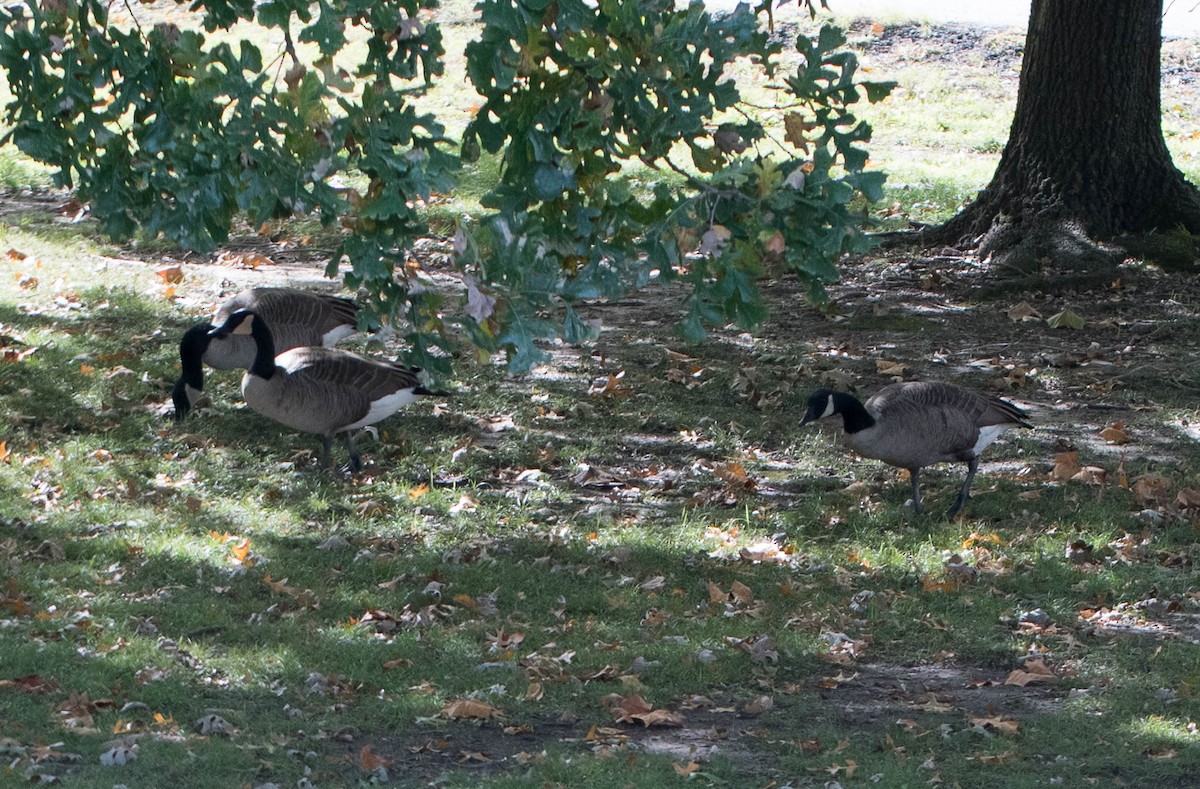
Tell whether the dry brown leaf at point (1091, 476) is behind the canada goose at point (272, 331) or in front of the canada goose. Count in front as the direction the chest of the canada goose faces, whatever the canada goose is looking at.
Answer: behind

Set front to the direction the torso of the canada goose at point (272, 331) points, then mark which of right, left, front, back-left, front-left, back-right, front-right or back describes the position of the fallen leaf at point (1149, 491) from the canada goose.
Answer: back-left

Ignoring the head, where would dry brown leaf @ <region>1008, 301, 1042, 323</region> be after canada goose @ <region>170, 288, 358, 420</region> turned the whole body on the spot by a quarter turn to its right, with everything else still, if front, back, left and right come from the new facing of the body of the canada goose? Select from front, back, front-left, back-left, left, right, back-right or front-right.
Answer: right

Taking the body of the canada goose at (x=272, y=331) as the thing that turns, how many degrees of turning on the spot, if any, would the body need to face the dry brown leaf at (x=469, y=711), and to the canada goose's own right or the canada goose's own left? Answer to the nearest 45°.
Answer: approximately 90° to the canada goose's own left

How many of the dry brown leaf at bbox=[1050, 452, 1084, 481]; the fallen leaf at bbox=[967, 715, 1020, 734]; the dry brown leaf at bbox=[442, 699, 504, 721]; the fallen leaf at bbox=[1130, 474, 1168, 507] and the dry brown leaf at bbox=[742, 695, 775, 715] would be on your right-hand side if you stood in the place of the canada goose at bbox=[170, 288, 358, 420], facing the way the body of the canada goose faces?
0

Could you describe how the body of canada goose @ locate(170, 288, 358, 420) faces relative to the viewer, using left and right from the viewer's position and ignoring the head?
facing to the left of the viewer

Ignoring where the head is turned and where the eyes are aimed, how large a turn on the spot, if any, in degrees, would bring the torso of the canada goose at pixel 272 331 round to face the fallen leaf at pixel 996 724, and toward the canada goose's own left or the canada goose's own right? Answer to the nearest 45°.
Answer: approximately 135° to the canada goose's own left

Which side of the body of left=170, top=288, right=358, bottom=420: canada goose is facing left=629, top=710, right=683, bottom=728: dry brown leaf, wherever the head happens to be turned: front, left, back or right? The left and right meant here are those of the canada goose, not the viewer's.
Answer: left

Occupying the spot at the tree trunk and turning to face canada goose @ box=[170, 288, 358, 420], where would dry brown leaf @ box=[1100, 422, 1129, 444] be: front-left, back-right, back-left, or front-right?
front-left

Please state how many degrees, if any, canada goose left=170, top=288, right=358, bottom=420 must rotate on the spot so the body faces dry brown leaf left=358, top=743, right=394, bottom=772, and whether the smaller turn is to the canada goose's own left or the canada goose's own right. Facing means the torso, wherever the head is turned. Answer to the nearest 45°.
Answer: approximately 90° to the canada goose's own left

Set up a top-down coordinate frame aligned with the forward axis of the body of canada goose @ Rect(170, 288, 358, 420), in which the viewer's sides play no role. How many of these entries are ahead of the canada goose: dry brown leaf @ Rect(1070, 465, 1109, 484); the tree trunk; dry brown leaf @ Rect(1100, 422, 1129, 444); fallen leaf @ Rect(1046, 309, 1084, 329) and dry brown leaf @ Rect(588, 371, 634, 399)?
0

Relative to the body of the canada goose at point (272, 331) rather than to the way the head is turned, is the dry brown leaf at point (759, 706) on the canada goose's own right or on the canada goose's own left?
on the canada goose's own left

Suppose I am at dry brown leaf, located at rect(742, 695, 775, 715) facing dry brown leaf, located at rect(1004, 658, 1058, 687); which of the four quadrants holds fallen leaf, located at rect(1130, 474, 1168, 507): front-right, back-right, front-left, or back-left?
front-left

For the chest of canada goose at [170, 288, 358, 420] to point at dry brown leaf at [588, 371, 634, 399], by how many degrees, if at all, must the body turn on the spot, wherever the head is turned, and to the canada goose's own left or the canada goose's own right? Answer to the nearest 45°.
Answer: approximately 180°

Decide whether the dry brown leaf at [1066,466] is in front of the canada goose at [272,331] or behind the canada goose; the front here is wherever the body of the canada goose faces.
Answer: behind

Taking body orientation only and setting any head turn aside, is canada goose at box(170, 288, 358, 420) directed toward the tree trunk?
no
